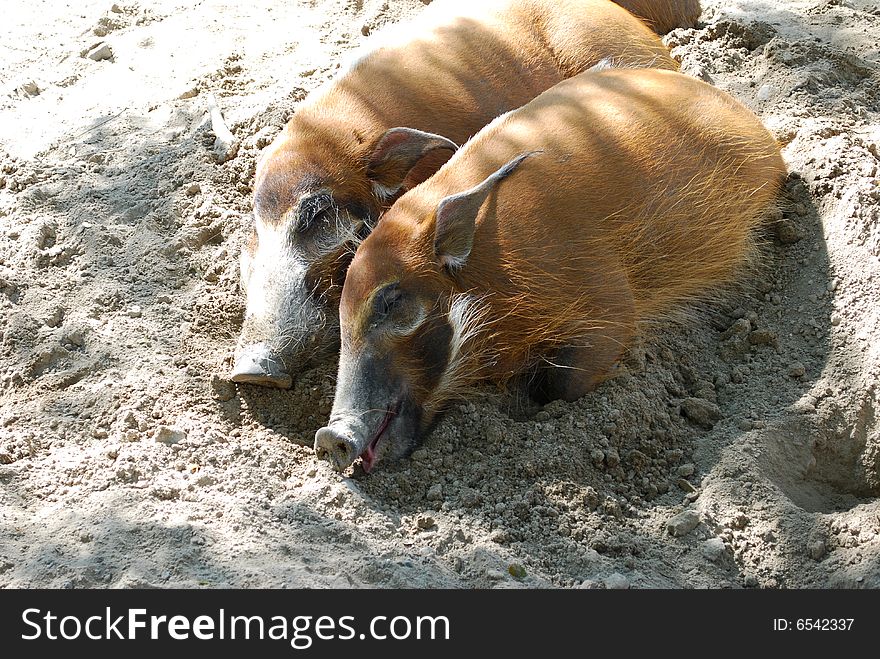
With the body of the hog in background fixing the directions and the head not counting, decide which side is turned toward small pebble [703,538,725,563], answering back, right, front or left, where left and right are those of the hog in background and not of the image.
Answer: left

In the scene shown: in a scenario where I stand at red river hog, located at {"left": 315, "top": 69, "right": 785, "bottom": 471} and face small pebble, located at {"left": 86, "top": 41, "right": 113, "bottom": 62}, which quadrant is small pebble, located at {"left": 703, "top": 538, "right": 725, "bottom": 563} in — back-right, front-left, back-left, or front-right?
back-left

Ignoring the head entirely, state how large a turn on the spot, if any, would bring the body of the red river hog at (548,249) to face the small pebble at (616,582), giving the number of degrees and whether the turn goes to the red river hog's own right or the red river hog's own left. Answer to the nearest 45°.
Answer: approximately 45° to the red river hog's own left

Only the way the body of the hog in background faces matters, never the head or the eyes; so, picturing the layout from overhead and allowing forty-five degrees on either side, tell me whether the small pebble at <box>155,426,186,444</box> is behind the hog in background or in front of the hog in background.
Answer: in front

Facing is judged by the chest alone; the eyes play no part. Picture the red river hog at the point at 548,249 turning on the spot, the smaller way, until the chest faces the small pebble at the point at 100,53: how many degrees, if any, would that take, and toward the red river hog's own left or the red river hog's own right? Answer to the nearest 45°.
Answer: approximately 90° to the red river hog's own right

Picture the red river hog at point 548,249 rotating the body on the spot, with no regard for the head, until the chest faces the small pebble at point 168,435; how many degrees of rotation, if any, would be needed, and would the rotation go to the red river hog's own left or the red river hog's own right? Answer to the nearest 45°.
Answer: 0° — it already faces it

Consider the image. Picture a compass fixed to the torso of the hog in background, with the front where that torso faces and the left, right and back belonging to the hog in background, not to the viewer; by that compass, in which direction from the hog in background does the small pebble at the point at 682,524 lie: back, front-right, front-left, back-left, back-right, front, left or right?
left

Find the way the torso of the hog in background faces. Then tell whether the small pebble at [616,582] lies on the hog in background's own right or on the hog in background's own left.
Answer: on the hog in background's own left

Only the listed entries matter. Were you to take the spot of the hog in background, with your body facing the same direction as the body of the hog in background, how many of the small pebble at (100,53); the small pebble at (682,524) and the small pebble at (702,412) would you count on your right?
1

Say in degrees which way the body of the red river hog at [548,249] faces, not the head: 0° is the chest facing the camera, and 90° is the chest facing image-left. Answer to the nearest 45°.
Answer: approximately 45°

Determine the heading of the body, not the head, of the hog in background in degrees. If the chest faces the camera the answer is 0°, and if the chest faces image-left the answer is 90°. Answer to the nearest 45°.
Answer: approximately 45°

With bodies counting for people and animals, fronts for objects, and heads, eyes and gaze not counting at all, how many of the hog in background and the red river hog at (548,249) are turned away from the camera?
0
